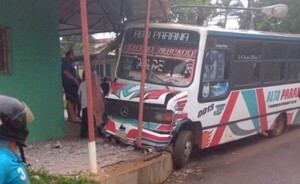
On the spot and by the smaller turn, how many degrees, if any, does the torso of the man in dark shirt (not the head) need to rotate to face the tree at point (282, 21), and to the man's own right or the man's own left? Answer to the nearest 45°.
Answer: approximately 45° to the man's own left

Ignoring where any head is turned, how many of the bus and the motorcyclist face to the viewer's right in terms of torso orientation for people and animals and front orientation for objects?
1

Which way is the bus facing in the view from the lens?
facing the viewer and to the left of the viewer

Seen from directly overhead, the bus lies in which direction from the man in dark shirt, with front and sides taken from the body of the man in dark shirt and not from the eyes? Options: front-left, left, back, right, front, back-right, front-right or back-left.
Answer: front-right

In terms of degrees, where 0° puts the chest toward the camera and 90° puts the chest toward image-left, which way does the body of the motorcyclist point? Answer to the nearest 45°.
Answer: approximately 270°

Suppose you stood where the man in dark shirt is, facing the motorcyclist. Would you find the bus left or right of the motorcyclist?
left

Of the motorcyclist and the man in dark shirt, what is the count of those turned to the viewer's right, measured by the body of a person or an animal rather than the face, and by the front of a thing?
2

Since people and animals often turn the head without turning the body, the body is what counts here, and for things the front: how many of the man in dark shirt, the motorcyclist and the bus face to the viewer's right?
2

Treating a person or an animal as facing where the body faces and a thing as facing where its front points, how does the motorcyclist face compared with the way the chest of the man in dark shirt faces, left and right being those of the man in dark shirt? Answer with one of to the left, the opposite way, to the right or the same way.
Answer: the same way

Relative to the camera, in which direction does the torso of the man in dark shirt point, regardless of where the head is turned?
to the viewer's right

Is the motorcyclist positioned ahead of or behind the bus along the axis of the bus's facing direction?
ahead

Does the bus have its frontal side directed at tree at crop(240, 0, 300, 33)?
no

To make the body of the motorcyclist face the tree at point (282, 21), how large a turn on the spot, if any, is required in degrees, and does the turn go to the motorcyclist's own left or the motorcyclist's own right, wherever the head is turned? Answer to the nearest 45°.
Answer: approximately 45° to the motorcyclist's own left

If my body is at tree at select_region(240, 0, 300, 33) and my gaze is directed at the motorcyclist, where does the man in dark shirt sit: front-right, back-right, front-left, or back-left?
front-right

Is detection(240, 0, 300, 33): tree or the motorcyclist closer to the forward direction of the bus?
the motorcyclist

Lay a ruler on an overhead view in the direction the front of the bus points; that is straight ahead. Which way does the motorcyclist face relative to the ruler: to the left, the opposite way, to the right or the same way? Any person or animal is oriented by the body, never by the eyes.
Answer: the opposite way

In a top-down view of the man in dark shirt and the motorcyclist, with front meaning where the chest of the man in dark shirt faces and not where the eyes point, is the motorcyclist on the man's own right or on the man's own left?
on the man's own right
